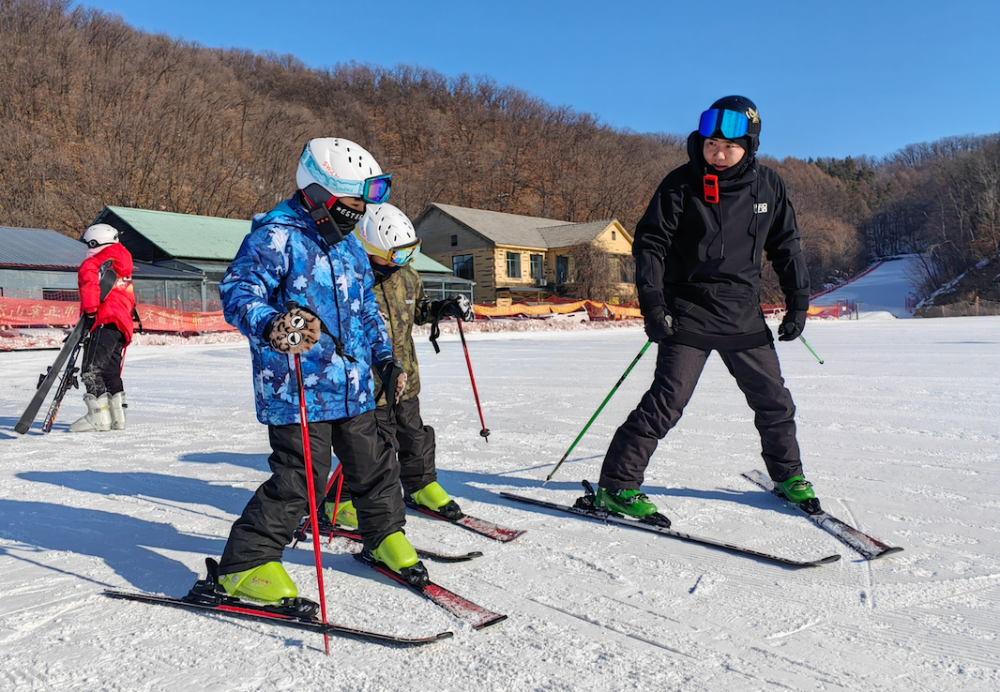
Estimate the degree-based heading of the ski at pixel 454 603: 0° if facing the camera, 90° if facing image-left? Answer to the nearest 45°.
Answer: approximately 315°

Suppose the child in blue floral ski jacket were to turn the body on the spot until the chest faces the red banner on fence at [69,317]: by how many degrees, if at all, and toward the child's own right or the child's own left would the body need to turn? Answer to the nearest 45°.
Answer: approximately 135° to the child's own left

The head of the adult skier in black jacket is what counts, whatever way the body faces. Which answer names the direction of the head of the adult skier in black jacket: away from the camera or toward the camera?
toward the camera

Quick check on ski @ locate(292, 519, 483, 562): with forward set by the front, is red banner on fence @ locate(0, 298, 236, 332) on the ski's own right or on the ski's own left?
on the ski's own left

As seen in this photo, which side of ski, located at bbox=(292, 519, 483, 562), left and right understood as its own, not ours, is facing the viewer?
right

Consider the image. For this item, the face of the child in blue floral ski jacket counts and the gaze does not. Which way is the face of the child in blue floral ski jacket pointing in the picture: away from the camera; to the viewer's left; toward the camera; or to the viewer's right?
to the viewer's right

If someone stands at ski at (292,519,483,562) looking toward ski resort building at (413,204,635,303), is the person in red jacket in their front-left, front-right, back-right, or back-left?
front-left

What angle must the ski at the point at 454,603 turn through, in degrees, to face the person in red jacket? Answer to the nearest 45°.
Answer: approximately 180°

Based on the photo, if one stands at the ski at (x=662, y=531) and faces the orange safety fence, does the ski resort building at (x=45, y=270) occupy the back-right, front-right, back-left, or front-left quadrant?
front-left

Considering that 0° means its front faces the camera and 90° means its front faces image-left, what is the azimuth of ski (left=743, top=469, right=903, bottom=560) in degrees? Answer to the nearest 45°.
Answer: approximately 315°

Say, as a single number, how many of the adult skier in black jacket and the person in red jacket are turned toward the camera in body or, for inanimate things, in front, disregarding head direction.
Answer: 1

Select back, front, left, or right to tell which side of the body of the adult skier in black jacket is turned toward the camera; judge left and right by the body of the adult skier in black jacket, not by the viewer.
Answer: front

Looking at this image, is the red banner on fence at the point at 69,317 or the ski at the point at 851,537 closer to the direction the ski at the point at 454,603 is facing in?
the ski

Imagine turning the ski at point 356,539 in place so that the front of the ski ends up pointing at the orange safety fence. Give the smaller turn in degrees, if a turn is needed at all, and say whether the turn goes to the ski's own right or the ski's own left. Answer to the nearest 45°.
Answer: approximately 90° to the ski's own left

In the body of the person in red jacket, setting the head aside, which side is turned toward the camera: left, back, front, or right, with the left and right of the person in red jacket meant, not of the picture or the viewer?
left
